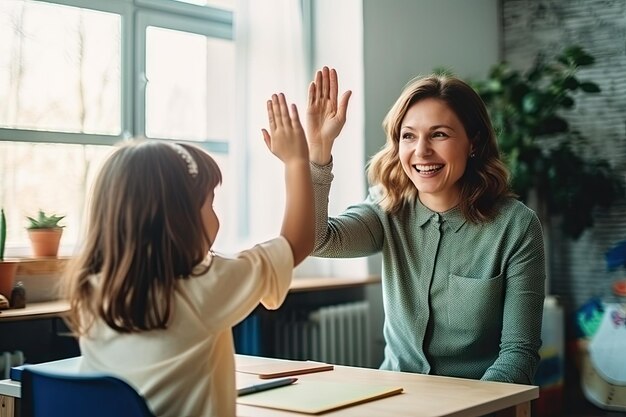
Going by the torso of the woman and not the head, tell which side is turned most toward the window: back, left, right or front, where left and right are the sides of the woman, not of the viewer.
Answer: right

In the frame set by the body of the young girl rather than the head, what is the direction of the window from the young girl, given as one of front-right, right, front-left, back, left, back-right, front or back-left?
front-left

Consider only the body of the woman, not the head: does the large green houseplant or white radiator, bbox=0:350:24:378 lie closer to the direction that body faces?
the white radiator

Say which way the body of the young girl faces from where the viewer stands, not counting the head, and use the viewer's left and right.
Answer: facing away from the viewer and to the right of the viewer

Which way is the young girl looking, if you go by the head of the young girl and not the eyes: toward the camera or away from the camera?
away from the camera

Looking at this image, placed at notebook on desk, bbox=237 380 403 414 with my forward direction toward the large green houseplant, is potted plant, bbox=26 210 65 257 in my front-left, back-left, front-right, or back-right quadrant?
front-left

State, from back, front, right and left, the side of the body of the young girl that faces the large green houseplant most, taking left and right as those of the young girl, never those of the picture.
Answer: front

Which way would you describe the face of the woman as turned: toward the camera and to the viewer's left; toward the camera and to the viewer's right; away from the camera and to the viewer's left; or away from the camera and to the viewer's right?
toward the camera and to the viewer's left

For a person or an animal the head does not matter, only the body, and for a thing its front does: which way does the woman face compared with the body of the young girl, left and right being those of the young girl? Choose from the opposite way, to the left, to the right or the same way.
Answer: the opposite way

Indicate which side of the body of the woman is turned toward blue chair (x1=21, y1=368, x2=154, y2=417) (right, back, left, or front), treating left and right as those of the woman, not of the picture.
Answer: front

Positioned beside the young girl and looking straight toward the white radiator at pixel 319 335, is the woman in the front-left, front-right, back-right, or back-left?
front-right

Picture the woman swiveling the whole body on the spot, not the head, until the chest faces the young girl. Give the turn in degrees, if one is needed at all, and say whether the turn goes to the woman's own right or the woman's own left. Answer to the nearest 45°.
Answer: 0° — they already face them

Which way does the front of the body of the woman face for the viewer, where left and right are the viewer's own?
facing the viewer and to the left of the viewer

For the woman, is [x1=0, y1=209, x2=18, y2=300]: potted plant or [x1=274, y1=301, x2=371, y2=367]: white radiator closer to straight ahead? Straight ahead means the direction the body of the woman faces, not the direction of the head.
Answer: the potted plant

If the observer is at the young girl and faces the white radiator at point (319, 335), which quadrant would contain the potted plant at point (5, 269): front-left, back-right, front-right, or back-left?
front-left
